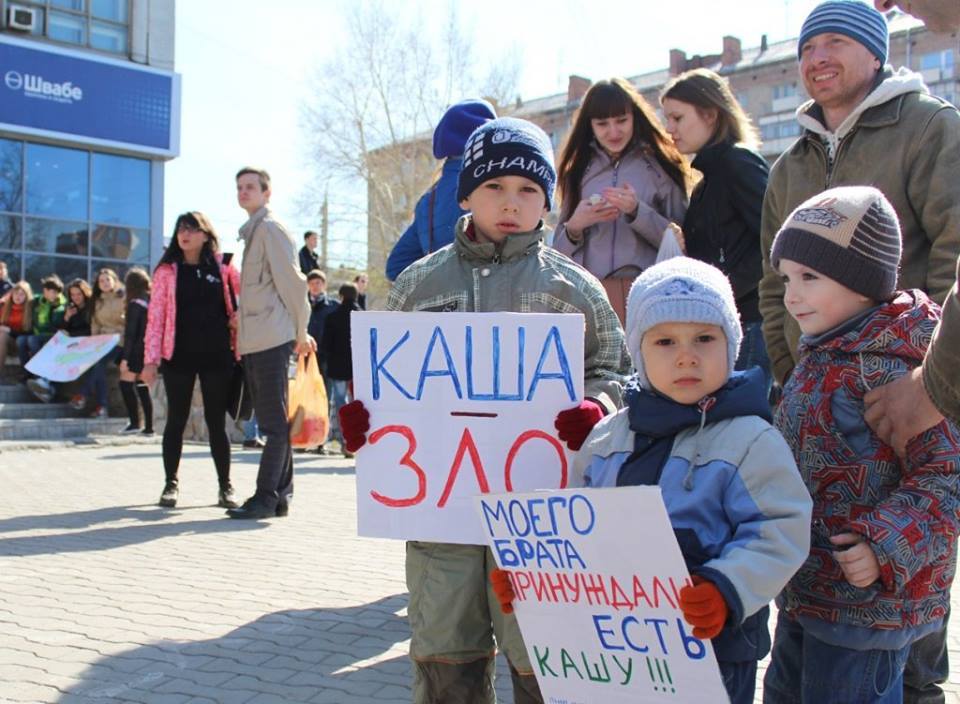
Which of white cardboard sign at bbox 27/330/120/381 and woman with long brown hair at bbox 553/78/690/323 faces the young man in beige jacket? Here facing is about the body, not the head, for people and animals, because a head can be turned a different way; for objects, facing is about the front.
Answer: the white cardboard sign

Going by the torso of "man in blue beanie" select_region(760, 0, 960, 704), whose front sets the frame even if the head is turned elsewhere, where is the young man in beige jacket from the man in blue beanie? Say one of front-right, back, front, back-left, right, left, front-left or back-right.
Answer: right

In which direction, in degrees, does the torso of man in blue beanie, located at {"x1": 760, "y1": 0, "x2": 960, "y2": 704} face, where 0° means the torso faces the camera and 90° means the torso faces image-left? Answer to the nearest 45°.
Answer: approximately 45°

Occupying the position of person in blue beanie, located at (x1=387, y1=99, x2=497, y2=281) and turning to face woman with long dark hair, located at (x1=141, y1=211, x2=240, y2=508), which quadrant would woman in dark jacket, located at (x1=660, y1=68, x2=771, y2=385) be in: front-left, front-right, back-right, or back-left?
back-right

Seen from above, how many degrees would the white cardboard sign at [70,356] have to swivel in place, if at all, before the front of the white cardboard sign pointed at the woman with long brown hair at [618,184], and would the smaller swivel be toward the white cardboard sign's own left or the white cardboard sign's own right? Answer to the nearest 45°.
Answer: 0° — it already faces them

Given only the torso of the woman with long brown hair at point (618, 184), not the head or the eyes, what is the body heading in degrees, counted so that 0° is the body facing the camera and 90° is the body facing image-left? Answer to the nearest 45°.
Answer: approximately 0°

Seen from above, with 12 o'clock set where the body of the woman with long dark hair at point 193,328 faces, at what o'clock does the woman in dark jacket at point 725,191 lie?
The woman in dark jacket is roughly at 11 o'clock from the woman with long dark hair.

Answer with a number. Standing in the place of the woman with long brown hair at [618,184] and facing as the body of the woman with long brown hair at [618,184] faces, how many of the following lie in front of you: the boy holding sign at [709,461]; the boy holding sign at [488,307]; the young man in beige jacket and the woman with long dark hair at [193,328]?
2

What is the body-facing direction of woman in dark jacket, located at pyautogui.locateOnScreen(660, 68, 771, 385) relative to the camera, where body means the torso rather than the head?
to the viewer's left

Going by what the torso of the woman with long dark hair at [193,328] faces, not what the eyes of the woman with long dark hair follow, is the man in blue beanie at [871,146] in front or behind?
in front

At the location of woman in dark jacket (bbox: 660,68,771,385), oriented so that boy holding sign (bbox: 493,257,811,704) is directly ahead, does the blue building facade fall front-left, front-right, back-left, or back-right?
back-right
